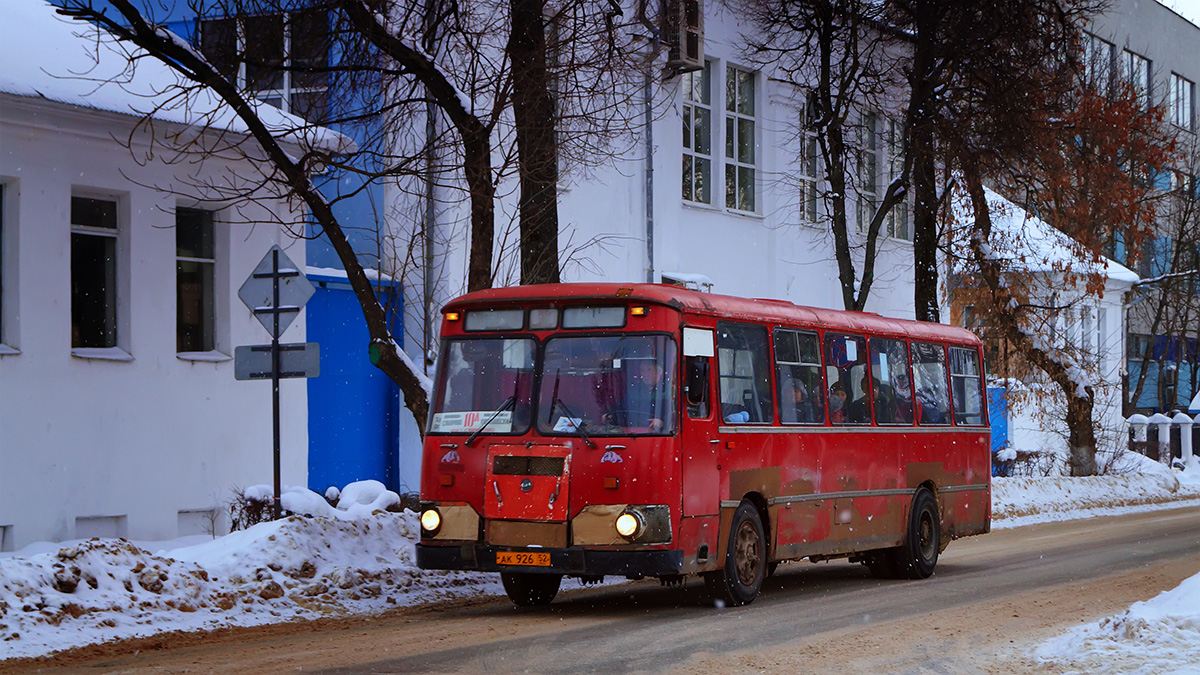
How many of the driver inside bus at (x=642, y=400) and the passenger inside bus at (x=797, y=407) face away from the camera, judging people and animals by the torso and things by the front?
0

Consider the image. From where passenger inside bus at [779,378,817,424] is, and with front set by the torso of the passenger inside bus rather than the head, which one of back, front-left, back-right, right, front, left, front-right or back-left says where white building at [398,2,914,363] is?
back-right

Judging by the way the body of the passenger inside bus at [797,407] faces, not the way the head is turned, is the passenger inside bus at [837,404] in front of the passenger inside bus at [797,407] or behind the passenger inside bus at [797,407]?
behind

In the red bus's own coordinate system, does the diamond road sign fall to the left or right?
on its right

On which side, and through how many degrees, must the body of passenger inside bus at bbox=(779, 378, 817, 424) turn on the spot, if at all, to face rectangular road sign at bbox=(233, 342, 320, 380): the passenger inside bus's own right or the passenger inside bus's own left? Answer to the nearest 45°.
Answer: approximately 45° to the passenger inside bus's own right

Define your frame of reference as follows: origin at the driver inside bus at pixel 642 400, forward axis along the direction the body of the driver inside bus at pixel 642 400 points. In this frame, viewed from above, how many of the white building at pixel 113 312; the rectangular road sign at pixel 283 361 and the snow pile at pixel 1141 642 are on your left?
1

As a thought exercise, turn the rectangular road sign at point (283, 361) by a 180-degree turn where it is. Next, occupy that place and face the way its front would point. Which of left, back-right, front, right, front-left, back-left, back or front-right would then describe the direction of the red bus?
front-left

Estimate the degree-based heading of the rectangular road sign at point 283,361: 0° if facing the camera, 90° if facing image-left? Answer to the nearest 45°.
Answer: approximately 180°

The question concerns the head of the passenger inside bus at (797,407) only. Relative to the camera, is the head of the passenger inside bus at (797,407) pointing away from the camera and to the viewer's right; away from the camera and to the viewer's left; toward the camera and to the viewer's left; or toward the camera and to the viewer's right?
toward the camera and to the viewer's left

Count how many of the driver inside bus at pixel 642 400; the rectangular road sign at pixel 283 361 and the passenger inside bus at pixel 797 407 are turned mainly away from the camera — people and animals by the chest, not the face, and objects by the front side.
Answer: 1

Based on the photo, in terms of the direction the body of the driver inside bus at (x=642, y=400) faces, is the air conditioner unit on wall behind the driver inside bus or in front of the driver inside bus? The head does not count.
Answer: behind

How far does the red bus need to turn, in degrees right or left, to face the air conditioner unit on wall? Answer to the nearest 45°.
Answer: approximately 135° to its right

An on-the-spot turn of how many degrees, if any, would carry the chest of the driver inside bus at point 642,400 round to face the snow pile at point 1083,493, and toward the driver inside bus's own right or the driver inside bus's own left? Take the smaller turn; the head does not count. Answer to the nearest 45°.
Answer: approximately 180°

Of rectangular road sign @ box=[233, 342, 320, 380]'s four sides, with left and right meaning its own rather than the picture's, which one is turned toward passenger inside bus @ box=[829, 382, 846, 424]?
right

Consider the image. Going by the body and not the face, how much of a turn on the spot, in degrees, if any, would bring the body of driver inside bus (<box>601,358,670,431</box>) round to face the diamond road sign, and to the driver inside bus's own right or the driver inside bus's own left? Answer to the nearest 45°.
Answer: approximately 90° to the driver inside bus's own right
